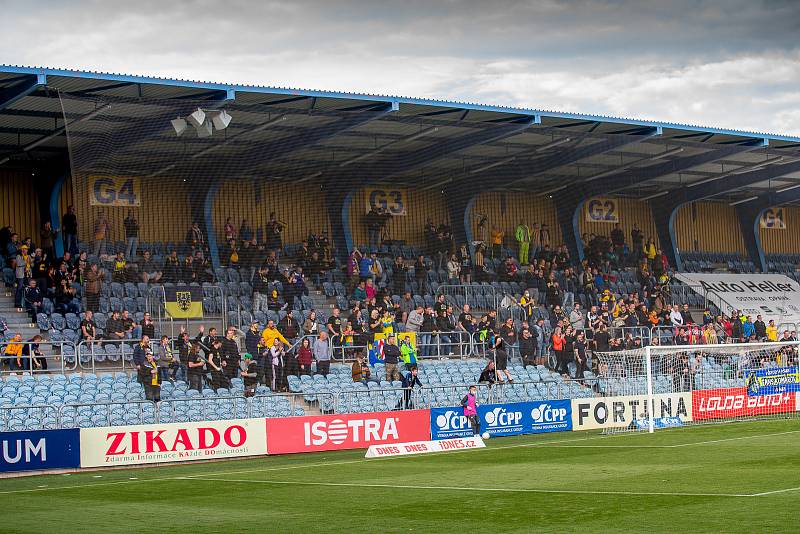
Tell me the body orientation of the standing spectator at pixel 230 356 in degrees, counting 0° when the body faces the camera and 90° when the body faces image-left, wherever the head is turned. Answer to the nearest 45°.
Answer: approximately 315°

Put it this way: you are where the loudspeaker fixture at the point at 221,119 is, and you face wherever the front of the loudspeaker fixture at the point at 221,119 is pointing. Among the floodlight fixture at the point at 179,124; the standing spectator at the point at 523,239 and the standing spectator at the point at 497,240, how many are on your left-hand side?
2

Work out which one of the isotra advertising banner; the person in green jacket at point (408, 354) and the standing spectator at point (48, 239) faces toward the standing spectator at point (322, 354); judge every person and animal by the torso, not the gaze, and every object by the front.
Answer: the standing spectator at point (48, 239)

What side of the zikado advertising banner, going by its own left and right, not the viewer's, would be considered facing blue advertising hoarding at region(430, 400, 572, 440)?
left

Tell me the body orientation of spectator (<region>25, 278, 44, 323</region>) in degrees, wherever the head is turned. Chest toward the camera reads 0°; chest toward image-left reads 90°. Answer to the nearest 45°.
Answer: approximately 315°

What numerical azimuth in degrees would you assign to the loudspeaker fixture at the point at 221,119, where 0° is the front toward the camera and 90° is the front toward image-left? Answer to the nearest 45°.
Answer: approximately 315°

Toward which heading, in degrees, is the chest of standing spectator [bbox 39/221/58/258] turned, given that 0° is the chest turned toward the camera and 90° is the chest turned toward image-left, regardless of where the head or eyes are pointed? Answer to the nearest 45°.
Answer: approximately 315°

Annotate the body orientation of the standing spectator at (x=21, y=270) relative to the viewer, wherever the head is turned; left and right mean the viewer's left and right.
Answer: facing the viewer and to the right of the viewer

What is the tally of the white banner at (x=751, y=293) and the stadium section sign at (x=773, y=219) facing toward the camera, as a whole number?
2

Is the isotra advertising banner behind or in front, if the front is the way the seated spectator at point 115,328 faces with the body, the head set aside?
in front

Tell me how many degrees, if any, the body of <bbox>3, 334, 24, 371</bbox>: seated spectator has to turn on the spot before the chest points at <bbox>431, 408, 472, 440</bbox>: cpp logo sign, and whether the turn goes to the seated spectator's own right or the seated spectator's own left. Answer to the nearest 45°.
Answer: approximately 45° to the seated spectator's own left
